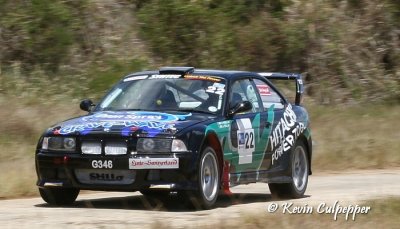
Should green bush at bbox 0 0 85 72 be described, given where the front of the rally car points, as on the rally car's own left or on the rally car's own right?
on the rally car's own right

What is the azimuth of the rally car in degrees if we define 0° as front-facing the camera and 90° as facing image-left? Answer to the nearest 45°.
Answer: approximately 45°
